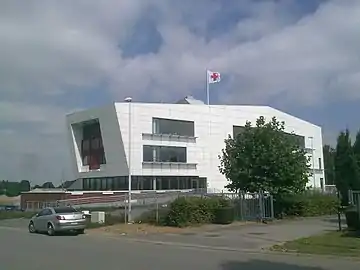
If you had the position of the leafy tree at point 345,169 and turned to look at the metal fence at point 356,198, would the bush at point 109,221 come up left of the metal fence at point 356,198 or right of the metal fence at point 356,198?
right

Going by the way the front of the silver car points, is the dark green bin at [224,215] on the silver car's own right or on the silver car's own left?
on the silver car's own right

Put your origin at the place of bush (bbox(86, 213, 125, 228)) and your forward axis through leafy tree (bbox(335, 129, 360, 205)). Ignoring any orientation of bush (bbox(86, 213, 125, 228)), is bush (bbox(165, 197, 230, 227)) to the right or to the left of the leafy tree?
right

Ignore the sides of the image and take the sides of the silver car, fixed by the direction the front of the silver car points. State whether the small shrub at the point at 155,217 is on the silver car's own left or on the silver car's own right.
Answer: on the silver car's own right

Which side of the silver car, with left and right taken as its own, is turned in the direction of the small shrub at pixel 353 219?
back

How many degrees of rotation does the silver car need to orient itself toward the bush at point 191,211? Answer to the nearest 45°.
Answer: approximately 135° to its right

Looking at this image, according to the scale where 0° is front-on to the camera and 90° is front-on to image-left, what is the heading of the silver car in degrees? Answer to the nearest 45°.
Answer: approximately 135°
